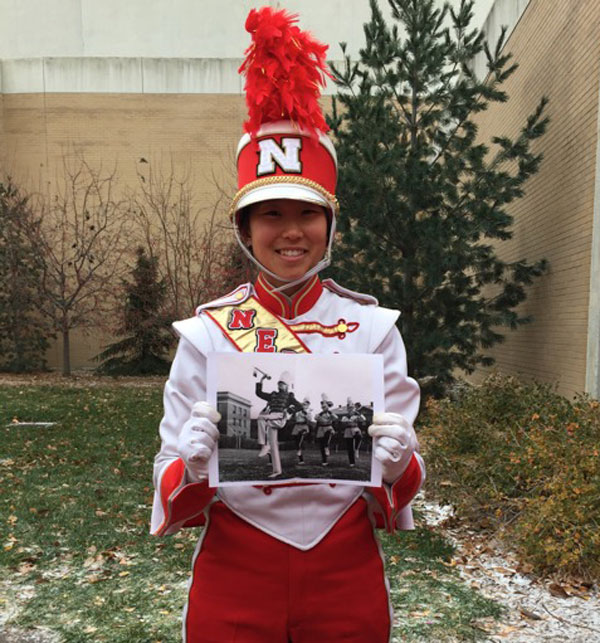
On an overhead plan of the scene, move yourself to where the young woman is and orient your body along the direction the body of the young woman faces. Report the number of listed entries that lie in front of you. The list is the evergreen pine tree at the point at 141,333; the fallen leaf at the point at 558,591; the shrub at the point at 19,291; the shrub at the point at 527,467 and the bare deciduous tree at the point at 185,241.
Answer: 0

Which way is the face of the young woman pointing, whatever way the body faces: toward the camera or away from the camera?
toward the camera

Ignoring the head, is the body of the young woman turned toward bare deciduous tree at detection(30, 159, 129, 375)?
no

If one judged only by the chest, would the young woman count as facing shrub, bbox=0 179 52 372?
no

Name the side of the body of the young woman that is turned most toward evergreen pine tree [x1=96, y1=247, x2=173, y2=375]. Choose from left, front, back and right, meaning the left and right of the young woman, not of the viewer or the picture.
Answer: back

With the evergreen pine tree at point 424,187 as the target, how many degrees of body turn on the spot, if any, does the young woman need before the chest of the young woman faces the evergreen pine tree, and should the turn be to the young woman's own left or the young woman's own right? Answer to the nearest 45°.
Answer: approximately 180°

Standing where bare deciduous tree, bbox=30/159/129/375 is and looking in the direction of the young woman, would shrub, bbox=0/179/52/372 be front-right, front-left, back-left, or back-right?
back-right

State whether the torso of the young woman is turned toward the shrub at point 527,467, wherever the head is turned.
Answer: no

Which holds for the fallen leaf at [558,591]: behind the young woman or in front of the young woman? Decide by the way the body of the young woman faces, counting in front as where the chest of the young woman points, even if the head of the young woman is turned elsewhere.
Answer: behind

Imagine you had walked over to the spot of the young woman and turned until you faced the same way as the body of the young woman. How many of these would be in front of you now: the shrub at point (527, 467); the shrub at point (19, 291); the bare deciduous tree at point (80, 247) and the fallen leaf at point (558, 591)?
0

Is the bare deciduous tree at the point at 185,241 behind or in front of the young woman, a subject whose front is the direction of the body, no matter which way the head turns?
behind

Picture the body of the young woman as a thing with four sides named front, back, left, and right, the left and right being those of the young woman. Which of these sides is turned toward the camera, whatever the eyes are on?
front

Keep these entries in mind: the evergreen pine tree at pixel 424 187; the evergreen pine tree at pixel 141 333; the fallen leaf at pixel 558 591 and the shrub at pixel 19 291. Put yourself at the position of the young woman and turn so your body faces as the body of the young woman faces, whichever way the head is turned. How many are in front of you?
0

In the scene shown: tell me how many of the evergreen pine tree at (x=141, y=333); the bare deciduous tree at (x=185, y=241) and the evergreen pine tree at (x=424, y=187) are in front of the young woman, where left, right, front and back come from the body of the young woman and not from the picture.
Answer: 0

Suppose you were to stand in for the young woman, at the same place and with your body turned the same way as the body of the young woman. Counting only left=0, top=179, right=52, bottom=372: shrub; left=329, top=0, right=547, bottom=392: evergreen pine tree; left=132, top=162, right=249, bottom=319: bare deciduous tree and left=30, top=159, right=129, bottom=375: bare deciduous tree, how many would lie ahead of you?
0
